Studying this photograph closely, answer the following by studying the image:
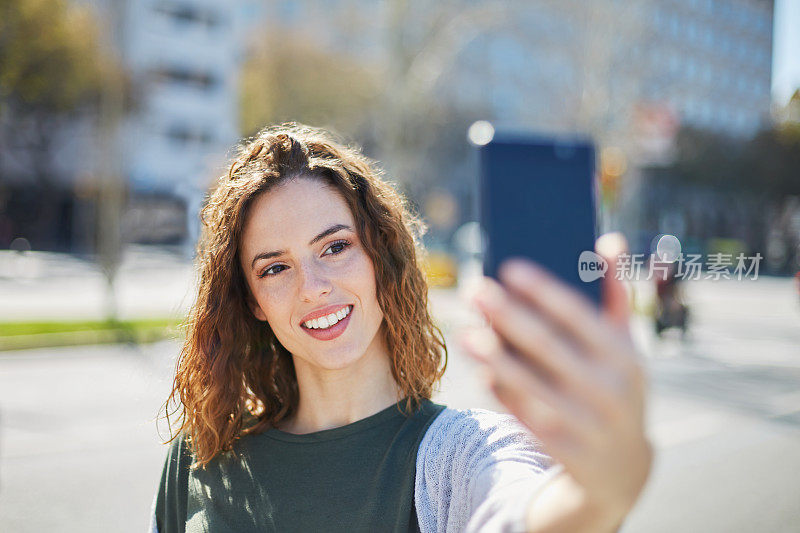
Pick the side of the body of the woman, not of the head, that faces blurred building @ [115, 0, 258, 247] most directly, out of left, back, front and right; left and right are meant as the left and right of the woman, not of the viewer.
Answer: back

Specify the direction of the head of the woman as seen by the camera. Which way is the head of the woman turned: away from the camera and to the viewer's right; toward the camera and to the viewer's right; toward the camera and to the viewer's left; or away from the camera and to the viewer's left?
toward the camera and to the viewer's right

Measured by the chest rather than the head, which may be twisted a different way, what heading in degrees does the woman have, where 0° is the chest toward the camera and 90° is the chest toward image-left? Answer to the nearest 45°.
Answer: approximately 0°
